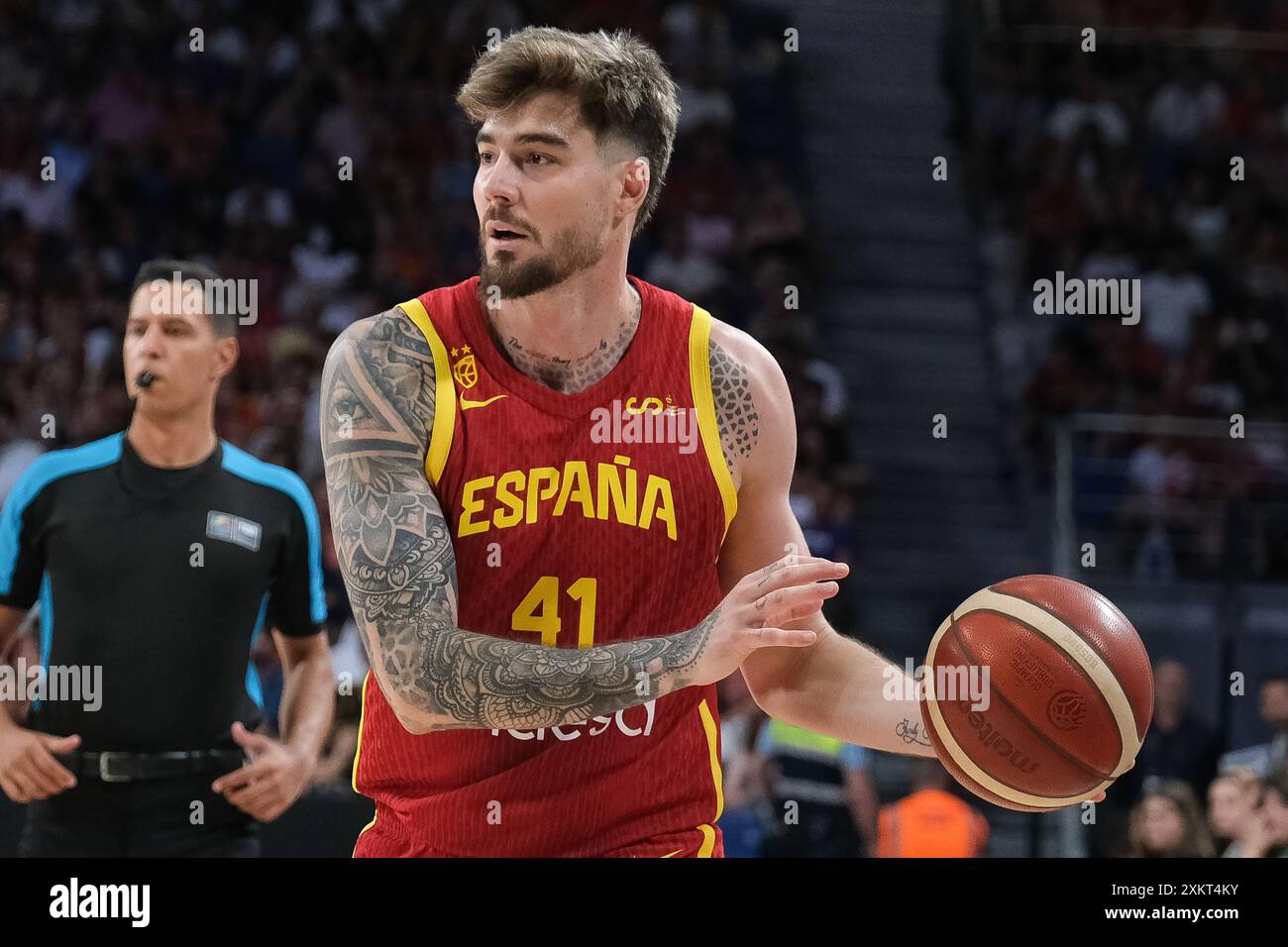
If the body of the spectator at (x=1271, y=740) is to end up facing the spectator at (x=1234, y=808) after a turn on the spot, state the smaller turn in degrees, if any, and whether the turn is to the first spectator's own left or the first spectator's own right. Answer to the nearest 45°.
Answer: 0° — they already face them

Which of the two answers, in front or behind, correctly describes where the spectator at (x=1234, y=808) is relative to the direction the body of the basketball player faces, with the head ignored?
behind

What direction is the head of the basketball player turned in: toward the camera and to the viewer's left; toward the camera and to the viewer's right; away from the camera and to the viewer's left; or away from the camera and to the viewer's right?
toward the camera and to the viewer's left

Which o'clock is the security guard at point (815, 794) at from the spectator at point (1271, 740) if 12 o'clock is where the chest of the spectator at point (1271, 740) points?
the security guard at point (815, 794) is roughly at 2 o'clock from the spectator at point (1271, 740).

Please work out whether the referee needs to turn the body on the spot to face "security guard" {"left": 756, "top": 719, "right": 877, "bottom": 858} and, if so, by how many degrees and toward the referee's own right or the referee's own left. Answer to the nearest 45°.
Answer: approximately 135° to the referee's own left

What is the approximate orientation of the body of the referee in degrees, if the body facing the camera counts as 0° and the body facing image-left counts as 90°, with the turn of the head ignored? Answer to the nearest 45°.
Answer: approximately 0°

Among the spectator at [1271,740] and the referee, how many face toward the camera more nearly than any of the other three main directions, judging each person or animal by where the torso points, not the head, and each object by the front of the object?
2

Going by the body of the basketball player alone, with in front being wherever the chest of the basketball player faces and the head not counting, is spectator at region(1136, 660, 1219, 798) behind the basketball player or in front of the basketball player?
behind

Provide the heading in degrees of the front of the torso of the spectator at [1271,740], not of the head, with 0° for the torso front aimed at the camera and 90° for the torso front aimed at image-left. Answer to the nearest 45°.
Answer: approximately 0°
